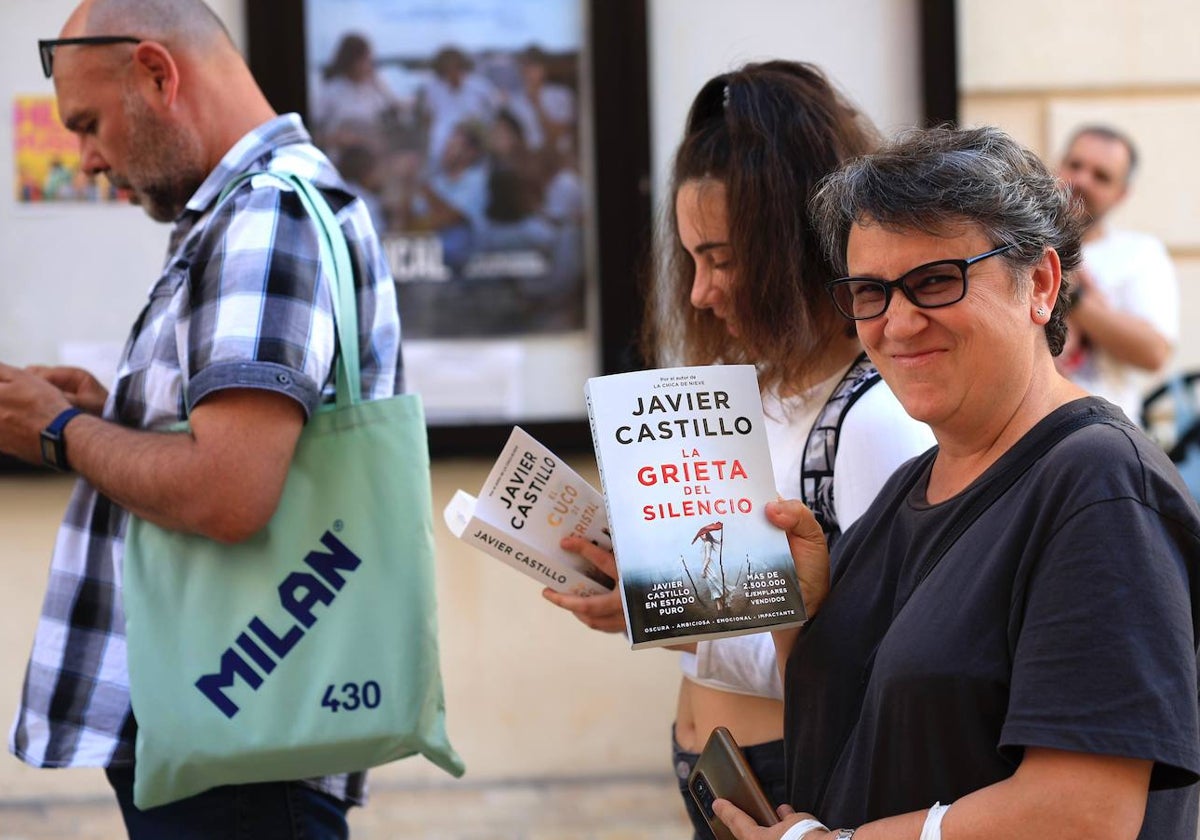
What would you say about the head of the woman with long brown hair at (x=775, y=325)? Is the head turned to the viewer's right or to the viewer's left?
to the viewer's left

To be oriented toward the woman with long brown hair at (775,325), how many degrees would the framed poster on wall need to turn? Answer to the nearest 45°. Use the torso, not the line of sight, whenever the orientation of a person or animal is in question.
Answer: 0° — it already faces them

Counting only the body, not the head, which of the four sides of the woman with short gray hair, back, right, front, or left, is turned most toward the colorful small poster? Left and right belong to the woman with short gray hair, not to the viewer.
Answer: right

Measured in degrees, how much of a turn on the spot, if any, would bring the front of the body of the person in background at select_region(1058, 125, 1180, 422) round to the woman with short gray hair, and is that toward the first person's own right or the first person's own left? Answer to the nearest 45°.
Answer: approximately 45° to the first person's own left

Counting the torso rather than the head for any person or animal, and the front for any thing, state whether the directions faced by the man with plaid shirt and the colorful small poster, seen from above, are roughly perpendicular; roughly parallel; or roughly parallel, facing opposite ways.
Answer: roughly perpendicular

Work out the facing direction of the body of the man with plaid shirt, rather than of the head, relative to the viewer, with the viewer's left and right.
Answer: facing to the left of the viewer

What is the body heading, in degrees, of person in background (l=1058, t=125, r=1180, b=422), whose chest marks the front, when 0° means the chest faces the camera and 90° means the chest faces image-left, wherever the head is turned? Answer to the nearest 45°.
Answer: approximately 45°

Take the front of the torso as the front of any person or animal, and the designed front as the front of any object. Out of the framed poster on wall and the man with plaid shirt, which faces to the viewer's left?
the man with plaid shirt

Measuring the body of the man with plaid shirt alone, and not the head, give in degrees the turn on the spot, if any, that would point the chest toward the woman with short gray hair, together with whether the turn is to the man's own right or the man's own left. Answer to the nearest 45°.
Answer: approximately 135° to the man's own left

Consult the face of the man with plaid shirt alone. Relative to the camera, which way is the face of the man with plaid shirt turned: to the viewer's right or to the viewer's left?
to the viewer's left

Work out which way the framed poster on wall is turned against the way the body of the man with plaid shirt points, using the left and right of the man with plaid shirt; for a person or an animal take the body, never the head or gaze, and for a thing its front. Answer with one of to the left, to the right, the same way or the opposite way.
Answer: to the left
